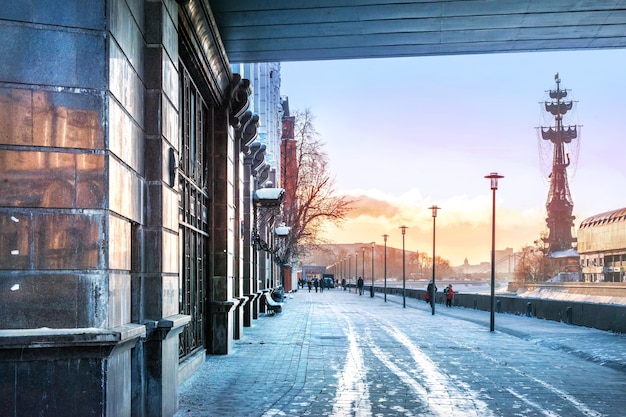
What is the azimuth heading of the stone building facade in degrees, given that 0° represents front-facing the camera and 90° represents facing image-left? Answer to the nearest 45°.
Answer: approximately 270°
